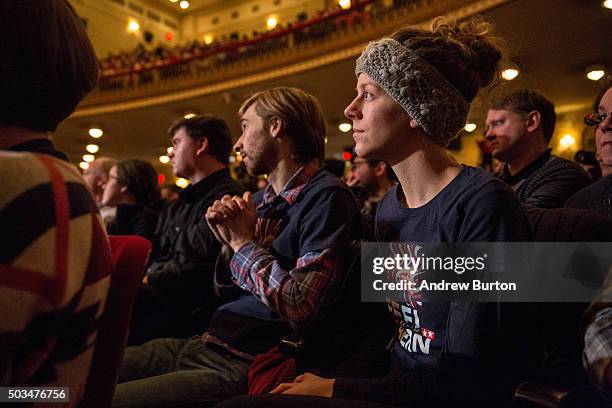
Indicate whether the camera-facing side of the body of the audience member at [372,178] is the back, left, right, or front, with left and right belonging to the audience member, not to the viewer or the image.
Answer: left

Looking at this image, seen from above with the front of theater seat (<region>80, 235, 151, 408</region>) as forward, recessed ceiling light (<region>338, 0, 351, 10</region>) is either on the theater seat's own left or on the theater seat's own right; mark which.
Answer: on the theater seat's own right

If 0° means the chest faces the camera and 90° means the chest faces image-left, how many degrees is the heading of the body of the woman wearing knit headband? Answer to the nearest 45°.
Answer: approximately 45°

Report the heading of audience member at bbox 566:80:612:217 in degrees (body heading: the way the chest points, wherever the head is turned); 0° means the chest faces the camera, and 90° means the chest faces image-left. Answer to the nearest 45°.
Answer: approximately 45°

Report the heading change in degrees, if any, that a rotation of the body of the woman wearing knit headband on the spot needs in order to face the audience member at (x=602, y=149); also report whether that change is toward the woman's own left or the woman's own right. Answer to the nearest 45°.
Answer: approximately 180°

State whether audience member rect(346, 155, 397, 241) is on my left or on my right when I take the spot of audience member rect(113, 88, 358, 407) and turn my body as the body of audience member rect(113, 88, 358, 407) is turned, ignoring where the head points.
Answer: on my right

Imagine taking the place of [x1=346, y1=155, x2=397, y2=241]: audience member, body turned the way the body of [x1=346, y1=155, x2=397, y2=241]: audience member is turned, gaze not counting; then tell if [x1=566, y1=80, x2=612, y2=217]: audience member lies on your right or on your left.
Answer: on your left

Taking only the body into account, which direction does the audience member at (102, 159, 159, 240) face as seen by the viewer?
to the viewer's left

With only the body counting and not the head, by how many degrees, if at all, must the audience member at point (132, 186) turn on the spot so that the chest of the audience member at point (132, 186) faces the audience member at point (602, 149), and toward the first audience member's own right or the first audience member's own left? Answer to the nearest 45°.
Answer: approximately 135° to the first audience member's own left
